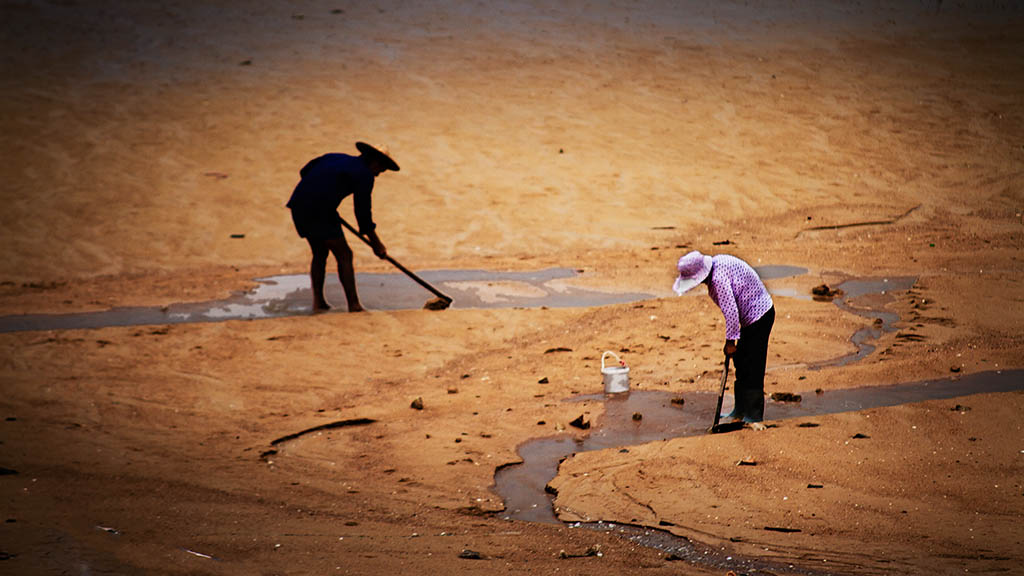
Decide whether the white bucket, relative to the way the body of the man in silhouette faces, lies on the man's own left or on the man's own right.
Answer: on the man's own right

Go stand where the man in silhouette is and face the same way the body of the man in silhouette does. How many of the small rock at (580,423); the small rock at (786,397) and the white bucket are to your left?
0

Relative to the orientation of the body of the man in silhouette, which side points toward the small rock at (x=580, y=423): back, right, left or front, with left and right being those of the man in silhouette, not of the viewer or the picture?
right

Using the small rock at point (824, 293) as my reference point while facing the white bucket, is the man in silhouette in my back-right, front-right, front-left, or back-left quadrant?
front-right

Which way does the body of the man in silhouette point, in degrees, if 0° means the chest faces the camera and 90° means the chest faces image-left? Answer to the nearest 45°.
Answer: approximately 270°

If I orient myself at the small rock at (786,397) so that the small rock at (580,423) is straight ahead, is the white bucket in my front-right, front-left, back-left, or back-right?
front-right

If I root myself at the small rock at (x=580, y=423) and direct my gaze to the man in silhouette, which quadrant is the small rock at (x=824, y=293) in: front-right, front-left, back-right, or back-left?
front-right

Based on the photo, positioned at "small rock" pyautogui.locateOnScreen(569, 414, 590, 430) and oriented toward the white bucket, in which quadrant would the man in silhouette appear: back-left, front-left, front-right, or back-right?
front-left

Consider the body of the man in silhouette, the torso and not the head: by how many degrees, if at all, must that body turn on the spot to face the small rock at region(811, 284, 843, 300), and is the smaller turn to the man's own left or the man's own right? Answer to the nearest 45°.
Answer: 0° — they already face it

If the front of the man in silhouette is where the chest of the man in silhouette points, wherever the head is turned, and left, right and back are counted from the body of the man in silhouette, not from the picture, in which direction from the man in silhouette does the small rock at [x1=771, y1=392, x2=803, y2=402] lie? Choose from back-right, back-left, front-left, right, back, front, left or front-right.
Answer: front-right

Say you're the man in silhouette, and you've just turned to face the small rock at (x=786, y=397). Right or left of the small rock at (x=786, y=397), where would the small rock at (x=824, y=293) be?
left

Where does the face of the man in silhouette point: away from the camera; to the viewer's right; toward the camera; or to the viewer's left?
to the viewer's right
